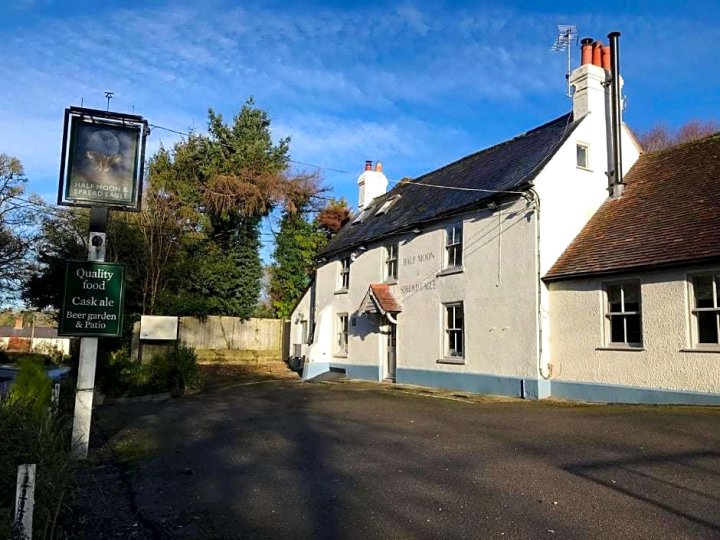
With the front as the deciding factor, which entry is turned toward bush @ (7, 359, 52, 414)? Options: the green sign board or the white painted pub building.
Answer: the white painted pub building

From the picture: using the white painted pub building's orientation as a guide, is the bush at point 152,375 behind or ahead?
ahead

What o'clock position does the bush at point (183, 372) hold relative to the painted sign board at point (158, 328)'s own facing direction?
The bush is roughly at 11 o'clock from the painted sign board.

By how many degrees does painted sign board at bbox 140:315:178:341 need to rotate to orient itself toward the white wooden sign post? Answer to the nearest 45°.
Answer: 0° — it already faces it

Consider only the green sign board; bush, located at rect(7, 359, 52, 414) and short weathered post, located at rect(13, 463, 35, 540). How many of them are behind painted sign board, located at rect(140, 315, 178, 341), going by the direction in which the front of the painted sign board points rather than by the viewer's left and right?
0

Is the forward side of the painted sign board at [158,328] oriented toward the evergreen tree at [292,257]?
no

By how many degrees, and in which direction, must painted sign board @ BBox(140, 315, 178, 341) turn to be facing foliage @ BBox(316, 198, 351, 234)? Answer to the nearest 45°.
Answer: approximately 135° to its left

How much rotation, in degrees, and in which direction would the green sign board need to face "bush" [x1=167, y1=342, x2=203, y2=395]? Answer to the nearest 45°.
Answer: approximately 180°

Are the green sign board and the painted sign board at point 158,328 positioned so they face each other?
no

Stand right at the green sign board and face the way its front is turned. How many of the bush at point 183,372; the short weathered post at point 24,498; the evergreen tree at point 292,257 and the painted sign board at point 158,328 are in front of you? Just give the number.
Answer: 1

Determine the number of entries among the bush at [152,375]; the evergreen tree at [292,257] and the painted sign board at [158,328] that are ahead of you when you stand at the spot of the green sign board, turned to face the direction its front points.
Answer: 0

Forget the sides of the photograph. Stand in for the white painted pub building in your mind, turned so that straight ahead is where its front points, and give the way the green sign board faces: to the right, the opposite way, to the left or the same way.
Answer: to the left

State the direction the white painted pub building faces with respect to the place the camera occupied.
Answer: facing the viewer and to the left of the viewer

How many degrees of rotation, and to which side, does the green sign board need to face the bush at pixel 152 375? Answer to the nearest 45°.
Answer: approximately 180°

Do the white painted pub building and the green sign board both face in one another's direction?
no

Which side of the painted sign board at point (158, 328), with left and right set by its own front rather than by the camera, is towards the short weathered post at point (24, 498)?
front

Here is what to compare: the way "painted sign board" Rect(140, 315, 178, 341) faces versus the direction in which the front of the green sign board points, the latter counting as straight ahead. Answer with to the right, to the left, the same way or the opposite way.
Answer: the same way

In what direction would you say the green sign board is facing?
toward the camera

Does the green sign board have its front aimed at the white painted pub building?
no

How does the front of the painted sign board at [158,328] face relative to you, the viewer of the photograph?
facing the viewer

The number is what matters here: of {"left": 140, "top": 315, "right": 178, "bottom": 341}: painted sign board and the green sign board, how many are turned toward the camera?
2
